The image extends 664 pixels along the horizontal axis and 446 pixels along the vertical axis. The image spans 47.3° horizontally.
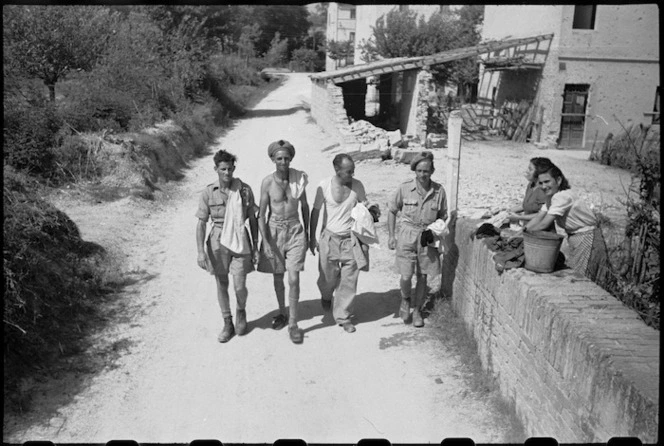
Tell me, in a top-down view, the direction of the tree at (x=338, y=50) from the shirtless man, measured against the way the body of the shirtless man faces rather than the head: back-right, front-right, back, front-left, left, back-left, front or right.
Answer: back

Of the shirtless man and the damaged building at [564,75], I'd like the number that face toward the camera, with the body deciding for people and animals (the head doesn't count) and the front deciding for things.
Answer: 2

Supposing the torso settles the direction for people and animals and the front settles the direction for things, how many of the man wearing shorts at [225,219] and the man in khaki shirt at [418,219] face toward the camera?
2

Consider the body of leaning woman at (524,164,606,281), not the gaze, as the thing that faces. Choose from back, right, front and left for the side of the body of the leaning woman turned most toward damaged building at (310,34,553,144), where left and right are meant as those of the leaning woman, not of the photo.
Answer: right

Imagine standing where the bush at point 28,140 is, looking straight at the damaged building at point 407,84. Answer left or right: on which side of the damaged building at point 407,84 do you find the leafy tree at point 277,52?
left
